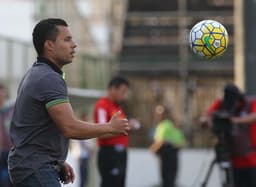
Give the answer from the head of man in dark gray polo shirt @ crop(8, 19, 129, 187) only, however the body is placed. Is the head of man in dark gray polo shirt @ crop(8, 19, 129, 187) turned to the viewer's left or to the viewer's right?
to the viewer's right

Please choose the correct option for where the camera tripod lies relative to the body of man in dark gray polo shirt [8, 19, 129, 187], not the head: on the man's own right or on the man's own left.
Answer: on the man's own left

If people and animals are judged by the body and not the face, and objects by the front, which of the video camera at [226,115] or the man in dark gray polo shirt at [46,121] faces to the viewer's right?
the man in dark gray polo shirt

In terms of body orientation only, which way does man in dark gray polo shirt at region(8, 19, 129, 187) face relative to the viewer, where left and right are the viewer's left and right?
facing to the right of the viewer

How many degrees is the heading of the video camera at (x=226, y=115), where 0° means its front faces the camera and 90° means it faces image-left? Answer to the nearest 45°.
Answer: approximately 45°

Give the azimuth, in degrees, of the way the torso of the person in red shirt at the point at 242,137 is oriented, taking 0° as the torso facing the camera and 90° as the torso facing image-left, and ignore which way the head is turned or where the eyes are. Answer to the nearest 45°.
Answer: approximately 45°
